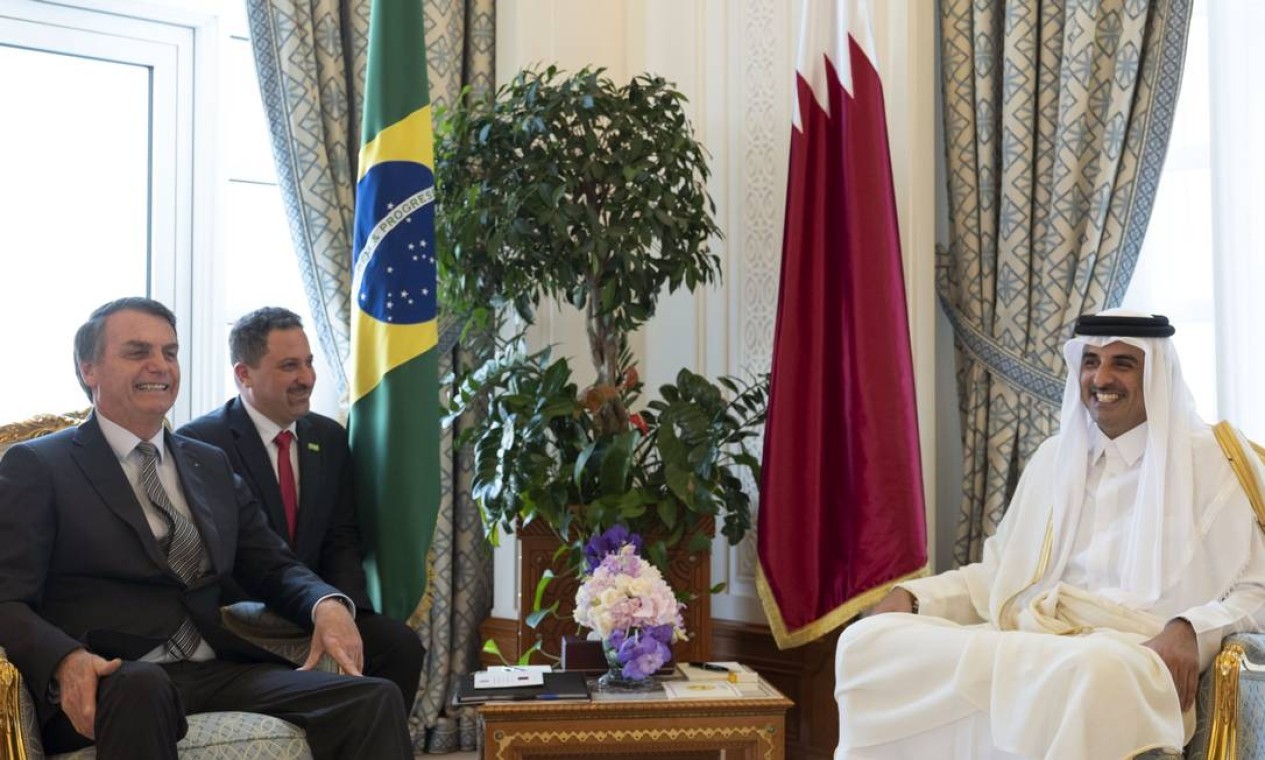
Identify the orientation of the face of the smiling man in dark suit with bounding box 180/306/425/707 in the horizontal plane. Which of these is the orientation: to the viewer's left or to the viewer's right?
to the viewer's right

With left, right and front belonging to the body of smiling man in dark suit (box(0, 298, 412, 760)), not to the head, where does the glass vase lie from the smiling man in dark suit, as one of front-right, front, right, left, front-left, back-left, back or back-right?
front-left

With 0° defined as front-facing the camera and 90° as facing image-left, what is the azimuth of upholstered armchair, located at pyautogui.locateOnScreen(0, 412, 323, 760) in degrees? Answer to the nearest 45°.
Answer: approximately 315°

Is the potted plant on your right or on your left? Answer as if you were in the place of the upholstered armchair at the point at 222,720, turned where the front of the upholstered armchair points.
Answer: on your left

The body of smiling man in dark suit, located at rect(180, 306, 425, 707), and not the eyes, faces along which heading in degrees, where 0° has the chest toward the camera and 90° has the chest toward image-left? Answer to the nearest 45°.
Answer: approximately 315°

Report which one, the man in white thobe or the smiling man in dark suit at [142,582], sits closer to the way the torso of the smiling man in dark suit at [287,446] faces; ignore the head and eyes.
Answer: the man in white thobe

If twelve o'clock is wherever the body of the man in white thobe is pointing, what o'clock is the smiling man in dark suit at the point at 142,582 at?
The smiling man in dark suit is roughly at 1 o'clock from the man in white thobe.

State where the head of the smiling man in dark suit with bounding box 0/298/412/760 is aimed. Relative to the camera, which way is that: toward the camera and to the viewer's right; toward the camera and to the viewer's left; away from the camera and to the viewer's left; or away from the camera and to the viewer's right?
toward the camera and to the viewer's right

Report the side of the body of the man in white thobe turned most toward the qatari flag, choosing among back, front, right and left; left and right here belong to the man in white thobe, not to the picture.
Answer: right
